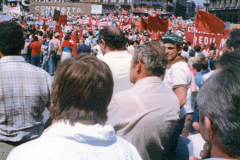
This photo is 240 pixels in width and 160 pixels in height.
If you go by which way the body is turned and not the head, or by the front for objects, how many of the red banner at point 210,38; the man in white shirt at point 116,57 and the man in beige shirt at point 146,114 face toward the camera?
1

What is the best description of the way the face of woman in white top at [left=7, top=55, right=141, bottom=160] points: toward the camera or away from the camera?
away from the camera

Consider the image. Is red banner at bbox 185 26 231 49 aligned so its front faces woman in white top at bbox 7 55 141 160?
yes

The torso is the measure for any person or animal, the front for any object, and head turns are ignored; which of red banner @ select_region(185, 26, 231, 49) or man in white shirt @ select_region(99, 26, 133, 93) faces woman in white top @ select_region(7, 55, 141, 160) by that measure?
the red banner

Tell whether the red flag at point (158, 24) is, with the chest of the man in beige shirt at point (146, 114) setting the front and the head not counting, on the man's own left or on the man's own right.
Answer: on the man's own right

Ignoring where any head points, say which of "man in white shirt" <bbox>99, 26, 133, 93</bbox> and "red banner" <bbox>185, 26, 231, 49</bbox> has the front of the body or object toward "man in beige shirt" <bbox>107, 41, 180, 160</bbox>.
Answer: the red banner

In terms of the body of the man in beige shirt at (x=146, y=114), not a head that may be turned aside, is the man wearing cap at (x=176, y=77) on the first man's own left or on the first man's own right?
on the first man's own right

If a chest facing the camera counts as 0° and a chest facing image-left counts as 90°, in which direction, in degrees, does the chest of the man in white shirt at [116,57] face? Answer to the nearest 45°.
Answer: approximately 135°

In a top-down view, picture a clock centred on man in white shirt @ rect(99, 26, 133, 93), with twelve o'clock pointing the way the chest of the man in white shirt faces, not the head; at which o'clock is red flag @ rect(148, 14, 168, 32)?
The red flag is roughly at 2 o'clock from the man in white shirt.

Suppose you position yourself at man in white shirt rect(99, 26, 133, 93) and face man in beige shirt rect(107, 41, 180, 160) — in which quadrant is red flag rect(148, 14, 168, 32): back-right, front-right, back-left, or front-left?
back-left
